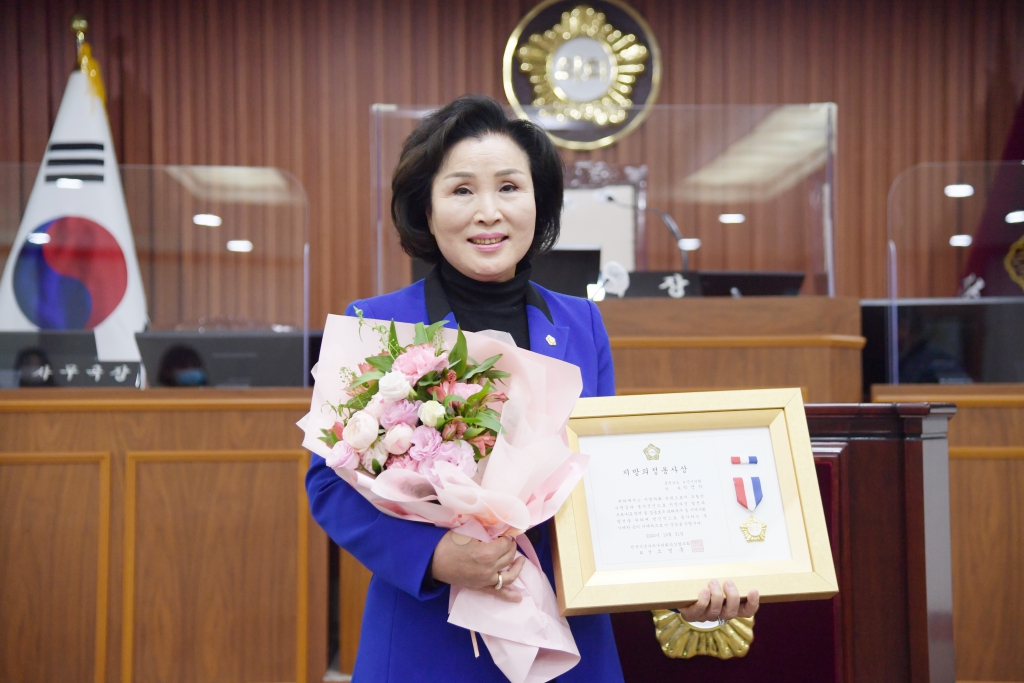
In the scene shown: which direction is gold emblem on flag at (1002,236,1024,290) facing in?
toward the camera

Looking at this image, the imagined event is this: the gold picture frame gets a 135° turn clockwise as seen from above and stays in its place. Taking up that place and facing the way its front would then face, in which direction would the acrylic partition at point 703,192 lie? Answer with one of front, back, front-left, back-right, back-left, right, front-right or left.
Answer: front-right

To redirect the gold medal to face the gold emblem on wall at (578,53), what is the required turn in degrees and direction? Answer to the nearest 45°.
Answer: approximately 180°

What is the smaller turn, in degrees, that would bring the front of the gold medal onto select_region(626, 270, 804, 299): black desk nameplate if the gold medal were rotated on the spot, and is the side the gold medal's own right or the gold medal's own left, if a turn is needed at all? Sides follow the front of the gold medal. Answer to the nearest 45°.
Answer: approximately 180°

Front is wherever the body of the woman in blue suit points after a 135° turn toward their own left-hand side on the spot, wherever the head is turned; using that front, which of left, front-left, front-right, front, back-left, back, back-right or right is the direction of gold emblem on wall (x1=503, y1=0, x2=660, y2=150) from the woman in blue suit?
front-left

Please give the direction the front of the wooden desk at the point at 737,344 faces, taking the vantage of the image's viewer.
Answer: facing the viewer

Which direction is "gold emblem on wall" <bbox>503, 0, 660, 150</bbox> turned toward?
toward the camera

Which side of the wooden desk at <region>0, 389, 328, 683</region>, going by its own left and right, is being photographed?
front

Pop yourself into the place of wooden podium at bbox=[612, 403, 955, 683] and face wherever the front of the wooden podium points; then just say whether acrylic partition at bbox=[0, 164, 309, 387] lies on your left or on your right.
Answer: on your right
